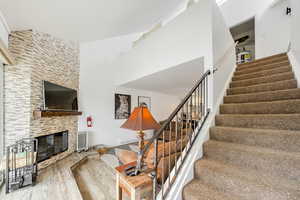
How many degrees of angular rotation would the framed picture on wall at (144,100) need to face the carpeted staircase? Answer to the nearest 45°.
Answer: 0° — it already faces it

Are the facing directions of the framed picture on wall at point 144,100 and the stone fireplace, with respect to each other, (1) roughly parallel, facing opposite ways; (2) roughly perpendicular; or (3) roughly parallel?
roughly perpendicular

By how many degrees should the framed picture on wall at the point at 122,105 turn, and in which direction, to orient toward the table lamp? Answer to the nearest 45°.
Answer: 0° — it already faces it

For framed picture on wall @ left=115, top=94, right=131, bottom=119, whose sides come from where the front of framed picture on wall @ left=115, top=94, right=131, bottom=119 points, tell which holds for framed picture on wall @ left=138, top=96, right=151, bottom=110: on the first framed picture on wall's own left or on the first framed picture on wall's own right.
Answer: on the first framed picture on wall's own left

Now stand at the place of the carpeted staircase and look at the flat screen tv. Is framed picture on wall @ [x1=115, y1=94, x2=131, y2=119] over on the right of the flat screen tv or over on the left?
right

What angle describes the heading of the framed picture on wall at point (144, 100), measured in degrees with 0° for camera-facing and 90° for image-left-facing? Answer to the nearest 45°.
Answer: approximately 0°

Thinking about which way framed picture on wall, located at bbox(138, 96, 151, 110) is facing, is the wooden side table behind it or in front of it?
in front

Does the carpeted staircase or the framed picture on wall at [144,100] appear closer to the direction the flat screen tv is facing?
the carpeted staircase

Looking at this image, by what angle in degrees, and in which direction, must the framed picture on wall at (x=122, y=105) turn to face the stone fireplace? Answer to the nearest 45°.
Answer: approximately 45° to its right

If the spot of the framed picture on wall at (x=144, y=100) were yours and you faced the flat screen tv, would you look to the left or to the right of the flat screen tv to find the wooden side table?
left

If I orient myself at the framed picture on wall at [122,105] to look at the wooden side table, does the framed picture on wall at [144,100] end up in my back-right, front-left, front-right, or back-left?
back-left

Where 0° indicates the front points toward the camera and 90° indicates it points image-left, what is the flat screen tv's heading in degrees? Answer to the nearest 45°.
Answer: approximately 315°

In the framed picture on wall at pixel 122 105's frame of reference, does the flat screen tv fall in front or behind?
in front

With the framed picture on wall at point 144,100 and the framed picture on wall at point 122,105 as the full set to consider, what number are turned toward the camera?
2
